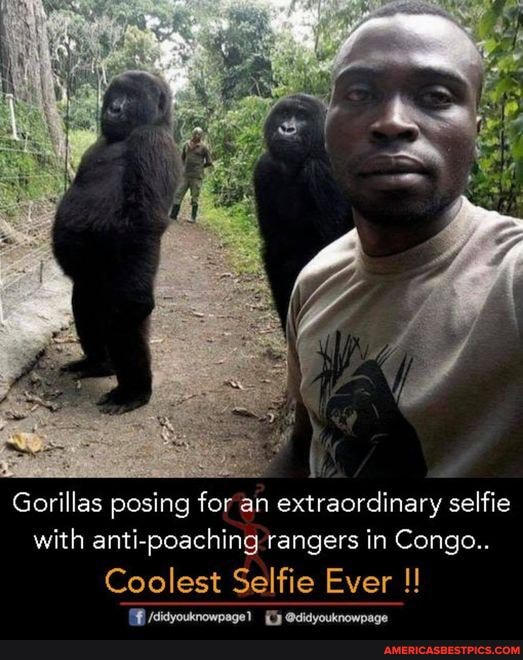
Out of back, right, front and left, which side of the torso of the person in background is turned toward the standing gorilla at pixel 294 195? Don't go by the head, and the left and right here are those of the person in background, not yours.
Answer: front

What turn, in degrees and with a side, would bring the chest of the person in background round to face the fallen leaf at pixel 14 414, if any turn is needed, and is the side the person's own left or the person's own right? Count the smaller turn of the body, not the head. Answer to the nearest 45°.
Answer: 0° — they already face it

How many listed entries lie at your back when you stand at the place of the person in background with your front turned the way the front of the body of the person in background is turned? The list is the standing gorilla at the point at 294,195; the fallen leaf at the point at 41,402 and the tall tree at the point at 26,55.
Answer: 0

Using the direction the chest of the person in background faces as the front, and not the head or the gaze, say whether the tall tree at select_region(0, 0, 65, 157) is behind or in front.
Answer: in front

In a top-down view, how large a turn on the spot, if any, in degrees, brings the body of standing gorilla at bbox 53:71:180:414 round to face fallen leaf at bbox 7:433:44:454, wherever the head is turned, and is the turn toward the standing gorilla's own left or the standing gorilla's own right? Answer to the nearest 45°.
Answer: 0° — it already faces it

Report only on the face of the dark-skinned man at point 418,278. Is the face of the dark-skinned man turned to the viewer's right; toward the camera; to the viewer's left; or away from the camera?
toward the camera

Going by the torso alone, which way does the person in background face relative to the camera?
toward the camera

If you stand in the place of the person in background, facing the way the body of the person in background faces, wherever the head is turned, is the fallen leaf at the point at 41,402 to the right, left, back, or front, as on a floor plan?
front

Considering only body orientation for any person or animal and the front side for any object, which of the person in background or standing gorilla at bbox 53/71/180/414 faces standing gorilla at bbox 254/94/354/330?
the person in background

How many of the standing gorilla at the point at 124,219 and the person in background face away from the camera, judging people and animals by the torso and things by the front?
0

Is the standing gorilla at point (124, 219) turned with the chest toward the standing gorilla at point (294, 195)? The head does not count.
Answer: no

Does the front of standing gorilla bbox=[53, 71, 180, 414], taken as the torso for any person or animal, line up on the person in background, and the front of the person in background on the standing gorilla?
no

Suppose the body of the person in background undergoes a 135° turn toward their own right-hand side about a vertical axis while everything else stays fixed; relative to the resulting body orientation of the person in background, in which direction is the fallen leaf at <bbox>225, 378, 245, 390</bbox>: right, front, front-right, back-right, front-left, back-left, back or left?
back-left
